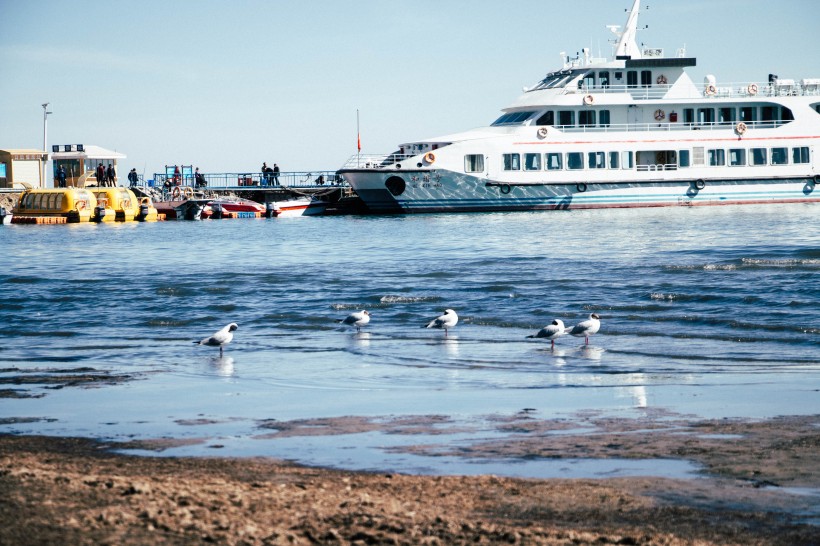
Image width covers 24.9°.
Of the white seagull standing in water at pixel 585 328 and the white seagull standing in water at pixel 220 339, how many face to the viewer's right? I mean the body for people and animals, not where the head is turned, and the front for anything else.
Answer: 2

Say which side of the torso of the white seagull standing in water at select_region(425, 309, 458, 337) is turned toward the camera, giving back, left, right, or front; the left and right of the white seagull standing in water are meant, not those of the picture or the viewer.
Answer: right

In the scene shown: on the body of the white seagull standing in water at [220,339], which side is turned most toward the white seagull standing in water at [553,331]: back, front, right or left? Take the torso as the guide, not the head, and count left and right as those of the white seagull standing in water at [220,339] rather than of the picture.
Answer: front

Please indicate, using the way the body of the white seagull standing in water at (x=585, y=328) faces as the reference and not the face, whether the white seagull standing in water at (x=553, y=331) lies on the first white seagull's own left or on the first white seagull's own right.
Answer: on the first white seagull's own right

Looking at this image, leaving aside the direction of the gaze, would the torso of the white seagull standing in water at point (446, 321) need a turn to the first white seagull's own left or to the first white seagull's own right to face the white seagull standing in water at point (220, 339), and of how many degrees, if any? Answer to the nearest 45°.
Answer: approximately 135° to the first white seagull's own right

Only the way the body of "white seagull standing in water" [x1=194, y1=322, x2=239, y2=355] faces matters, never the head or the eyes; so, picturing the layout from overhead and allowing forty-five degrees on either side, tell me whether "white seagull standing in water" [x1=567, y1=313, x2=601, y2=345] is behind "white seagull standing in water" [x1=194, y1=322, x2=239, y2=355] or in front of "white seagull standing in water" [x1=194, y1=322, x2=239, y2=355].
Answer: in front

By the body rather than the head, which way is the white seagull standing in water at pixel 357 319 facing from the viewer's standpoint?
to the viewer's right

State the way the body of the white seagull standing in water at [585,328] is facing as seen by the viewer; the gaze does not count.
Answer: to the viewer's right

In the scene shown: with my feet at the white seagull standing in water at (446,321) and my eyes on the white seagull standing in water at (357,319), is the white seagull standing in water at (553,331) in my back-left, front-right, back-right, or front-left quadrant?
back-left
